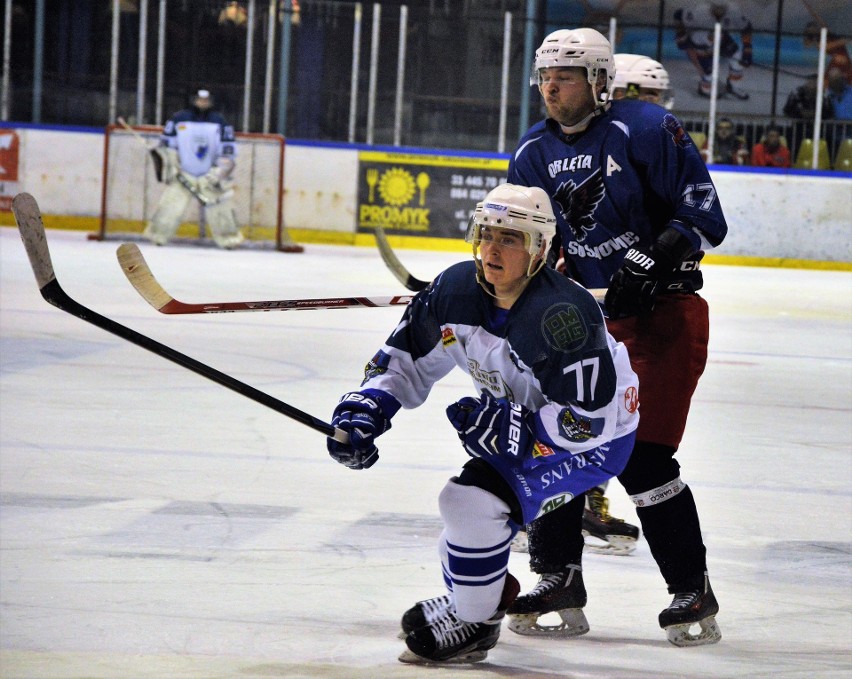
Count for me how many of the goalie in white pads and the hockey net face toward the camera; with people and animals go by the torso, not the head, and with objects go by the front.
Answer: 2

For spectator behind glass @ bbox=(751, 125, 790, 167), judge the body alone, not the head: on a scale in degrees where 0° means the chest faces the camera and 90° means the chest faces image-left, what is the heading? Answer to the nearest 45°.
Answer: approximately 0°

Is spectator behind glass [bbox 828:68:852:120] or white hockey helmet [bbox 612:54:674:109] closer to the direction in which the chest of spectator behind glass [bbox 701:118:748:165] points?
the white hockey helmet

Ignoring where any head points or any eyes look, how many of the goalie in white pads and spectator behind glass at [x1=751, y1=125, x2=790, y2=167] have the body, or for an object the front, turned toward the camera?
2

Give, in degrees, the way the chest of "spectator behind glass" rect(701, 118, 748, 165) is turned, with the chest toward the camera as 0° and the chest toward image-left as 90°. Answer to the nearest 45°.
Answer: approximately 0°

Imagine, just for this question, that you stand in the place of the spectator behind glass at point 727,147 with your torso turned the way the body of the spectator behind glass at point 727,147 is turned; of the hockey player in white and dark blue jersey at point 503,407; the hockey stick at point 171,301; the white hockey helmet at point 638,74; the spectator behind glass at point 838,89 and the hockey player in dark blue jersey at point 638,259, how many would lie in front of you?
4

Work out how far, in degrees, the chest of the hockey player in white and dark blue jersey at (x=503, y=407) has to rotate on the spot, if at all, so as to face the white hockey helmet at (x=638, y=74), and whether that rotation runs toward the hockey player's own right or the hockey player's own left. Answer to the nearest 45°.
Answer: approximately 135° to the hockey player's own right
